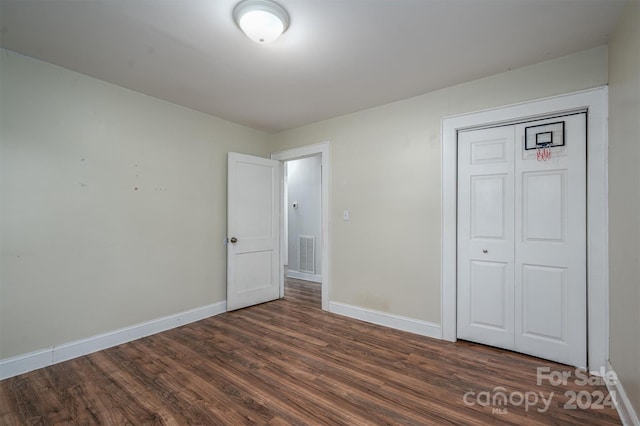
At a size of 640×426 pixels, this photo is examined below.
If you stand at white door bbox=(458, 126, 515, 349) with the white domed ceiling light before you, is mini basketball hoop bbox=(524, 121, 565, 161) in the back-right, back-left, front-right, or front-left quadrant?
back-left

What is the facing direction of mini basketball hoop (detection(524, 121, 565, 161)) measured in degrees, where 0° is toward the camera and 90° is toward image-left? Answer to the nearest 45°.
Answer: approximately 0°

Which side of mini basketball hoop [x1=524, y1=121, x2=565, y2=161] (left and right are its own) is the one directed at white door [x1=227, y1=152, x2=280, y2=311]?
right

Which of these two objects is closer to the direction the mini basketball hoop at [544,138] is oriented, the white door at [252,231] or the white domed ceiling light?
the white domed ceiling light

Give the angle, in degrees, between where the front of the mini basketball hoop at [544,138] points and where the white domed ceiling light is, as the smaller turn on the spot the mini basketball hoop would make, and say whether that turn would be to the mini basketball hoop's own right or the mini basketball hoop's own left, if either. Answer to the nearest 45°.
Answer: approximately 45° to the mini basketball hoop's own right
